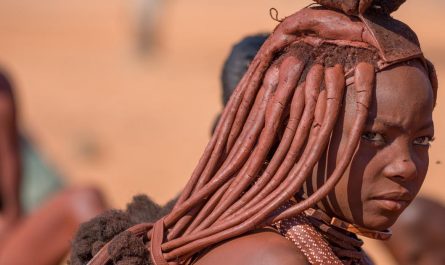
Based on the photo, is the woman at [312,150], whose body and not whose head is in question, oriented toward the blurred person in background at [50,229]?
no

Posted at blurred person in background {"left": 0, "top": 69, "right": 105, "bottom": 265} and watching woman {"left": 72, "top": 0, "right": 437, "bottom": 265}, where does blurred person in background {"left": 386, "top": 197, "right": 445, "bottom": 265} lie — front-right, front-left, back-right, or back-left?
front-left

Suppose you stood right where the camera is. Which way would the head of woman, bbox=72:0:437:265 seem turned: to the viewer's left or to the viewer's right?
to the viewer's right

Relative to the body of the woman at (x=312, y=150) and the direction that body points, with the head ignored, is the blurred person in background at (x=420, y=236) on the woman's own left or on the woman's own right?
on the woman's own left

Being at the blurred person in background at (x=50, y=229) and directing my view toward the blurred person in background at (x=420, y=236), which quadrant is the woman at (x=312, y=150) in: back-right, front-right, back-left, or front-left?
front-right
